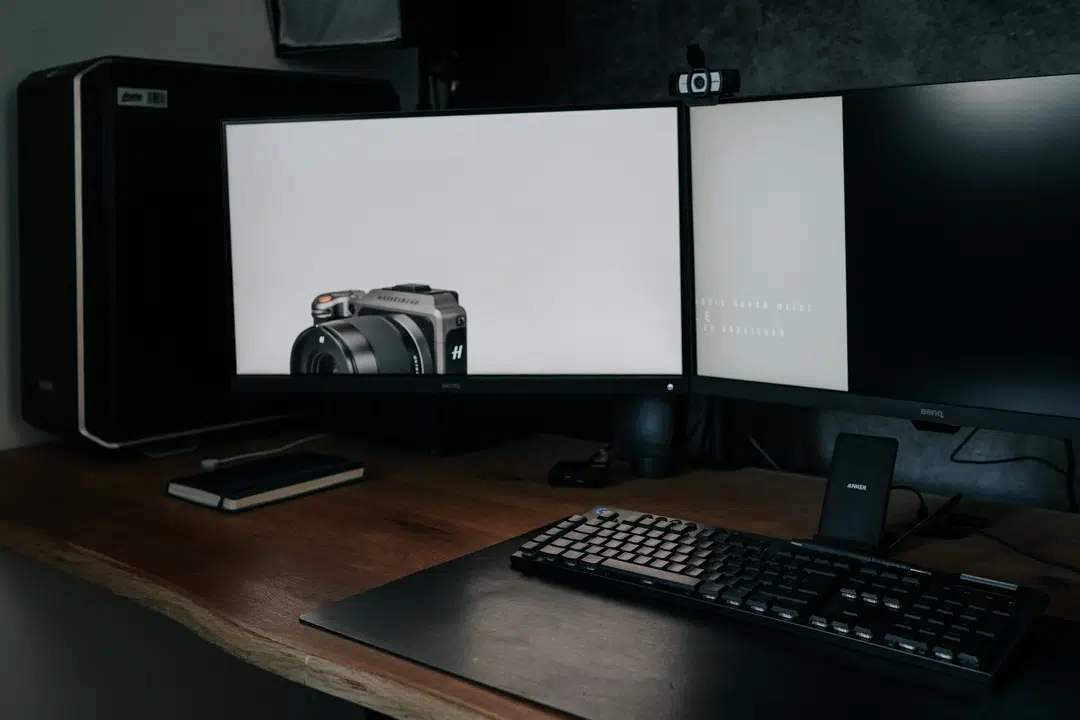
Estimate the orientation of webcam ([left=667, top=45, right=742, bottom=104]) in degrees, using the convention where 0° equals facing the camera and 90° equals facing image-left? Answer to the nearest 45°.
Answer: approximately 0°

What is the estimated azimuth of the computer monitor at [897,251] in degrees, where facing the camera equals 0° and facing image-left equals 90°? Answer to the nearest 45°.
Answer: approximately 45°

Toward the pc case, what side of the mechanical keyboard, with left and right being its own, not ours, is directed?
right

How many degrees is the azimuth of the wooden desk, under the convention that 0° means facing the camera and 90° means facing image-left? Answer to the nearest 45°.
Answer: approximately 45°

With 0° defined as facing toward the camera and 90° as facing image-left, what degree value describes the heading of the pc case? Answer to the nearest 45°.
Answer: approximately 45°

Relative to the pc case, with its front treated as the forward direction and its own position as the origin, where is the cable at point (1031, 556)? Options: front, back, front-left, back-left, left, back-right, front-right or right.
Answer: left
